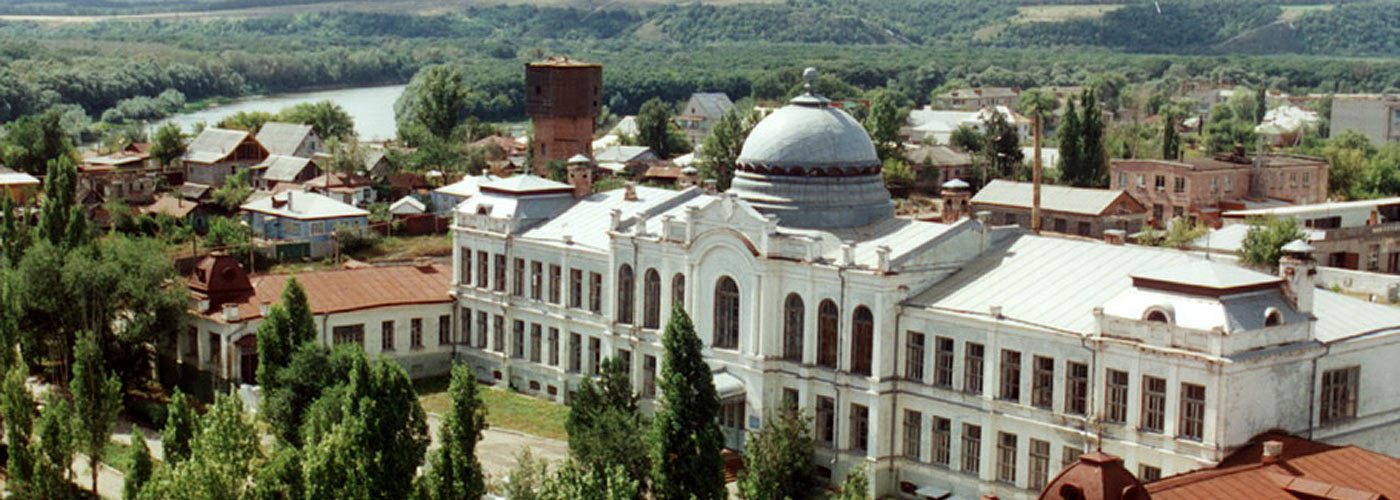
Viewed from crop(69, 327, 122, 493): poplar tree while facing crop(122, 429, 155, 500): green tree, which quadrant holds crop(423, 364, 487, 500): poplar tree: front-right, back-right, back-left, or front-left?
front-left

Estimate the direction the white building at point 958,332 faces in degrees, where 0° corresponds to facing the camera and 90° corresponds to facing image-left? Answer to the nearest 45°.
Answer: approximately 45°

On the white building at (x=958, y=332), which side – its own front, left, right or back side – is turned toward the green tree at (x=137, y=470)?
front

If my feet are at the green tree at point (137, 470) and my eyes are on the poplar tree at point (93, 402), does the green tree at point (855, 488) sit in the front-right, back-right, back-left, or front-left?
back-right

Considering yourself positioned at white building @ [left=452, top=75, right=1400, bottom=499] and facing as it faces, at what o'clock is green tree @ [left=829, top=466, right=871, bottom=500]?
The green tree is roughly at 11 o'clock from the white building.

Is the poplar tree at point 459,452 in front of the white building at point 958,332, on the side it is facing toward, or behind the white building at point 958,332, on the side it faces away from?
in front

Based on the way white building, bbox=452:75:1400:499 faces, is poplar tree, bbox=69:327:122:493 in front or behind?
in front

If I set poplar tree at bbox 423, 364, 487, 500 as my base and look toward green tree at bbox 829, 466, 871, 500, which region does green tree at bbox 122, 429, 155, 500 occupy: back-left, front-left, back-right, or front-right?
back-right

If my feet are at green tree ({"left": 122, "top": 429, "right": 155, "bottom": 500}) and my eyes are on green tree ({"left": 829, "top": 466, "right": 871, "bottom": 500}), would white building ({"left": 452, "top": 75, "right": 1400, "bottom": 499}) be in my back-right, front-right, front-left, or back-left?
front-left

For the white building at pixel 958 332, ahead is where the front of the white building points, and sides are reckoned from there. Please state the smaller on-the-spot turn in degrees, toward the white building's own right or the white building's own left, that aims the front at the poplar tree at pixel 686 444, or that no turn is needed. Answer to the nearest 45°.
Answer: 0° — it already faces it
